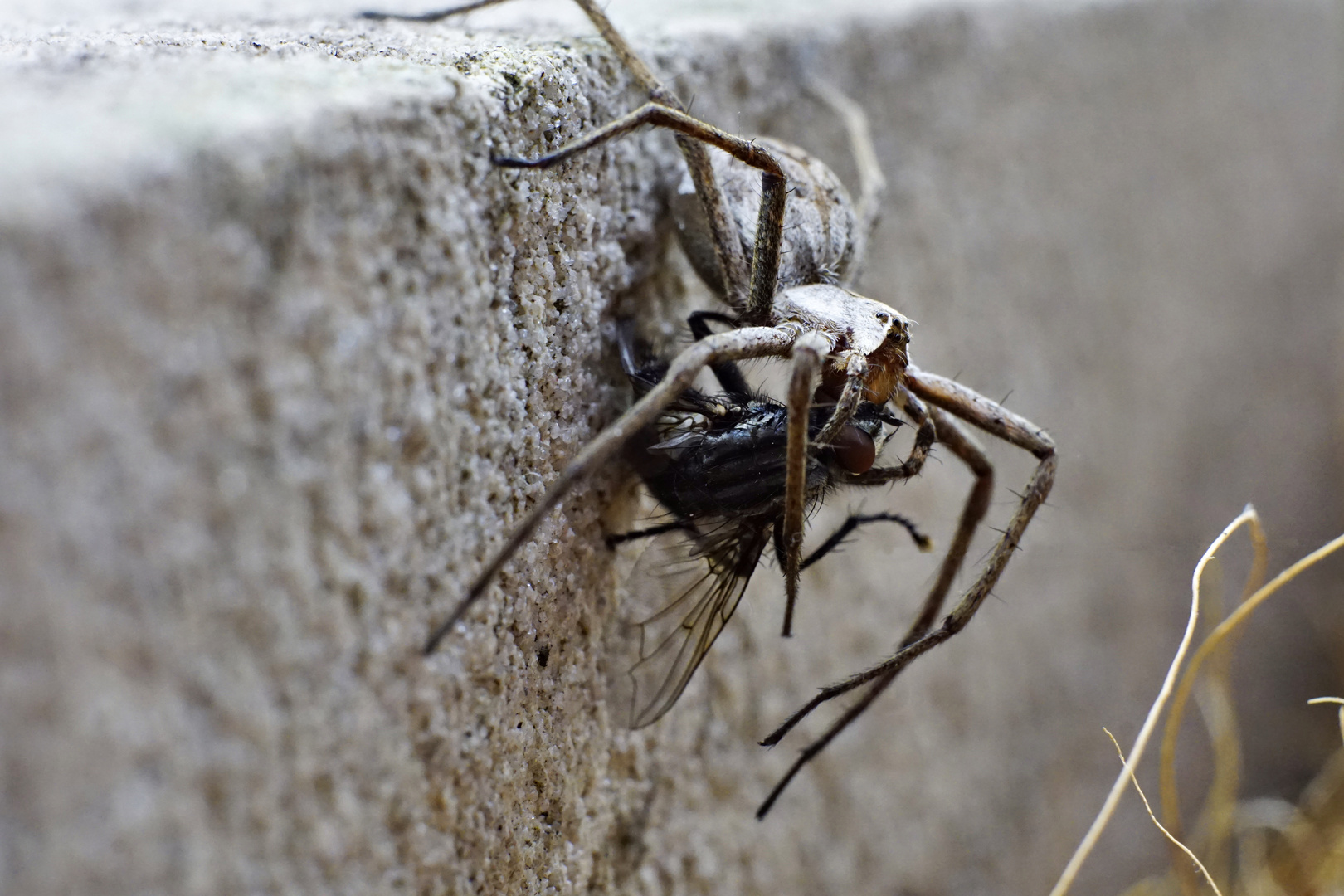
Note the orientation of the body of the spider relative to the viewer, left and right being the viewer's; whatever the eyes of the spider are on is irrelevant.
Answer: facing the viewer and to the right of the viewer
